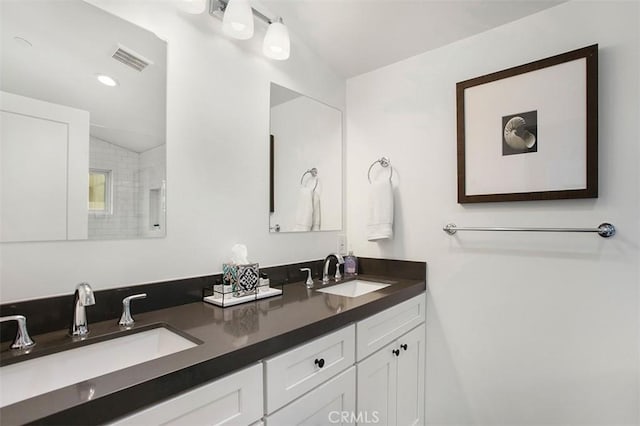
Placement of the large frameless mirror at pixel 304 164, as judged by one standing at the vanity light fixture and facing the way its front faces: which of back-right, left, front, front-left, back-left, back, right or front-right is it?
left

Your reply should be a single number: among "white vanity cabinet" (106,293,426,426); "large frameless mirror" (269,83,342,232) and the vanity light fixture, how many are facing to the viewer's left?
0

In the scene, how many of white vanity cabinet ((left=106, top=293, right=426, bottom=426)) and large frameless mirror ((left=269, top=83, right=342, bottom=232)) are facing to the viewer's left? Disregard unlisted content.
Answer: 0

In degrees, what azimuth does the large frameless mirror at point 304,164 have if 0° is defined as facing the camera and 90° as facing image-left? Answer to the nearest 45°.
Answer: approximately 315°

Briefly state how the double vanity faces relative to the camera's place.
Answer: facing the viewer and to the right of the viewer

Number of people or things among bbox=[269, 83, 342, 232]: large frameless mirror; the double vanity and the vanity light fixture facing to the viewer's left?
0

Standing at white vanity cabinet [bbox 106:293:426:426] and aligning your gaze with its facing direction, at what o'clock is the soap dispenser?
The soap dispenser is roughly at 8 o'clock from the white vanity cabinet.
